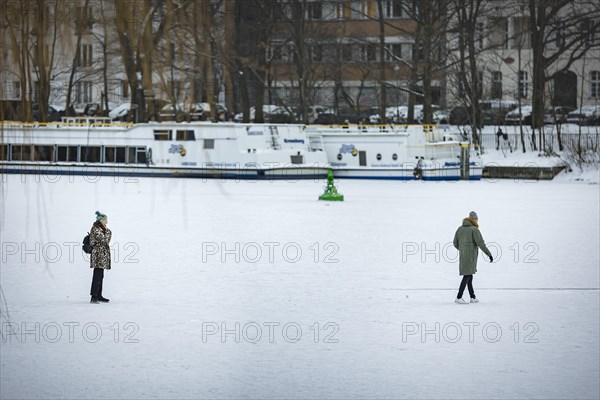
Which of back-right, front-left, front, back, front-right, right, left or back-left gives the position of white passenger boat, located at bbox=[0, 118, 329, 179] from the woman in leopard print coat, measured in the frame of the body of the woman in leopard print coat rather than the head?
left

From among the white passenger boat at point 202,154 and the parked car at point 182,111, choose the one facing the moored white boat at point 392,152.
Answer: the white passenger boat

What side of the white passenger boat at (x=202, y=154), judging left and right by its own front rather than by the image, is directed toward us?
right

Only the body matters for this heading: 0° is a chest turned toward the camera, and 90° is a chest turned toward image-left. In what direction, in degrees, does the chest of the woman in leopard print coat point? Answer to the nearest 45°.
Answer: approximately 270°

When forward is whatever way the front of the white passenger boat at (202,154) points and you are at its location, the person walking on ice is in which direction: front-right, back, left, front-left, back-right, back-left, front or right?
right

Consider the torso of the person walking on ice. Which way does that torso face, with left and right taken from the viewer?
facing away from the viewer and to the right of the viewer
